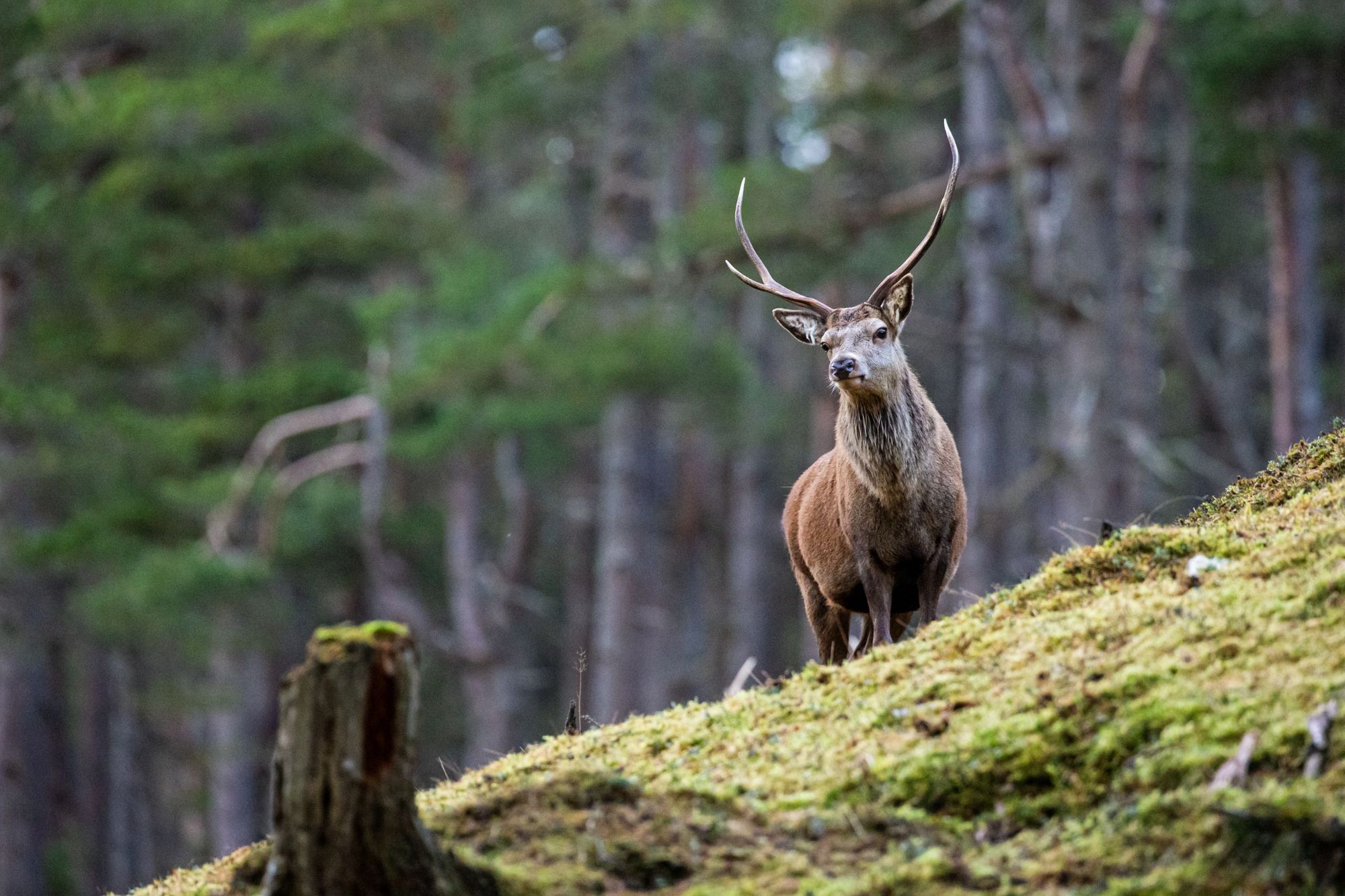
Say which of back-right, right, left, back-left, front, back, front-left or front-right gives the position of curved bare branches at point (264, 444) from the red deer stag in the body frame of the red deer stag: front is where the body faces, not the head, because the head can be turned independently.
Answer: back-right

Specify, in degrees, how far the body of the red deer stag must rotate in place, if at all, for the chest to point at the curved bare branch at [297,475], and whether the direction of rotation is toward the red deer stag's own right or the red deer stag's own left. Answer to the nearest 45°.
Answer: approximately 135° to the red deer stag's own right

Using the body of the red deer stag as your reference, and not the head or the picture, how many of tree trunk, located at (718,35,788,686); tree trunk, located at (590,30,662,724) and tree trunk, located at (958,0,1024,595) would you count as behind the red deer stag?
3

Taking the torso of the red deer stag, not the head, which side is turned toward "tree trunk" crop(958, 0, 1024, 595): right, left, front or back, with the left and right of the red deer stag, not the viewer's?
back

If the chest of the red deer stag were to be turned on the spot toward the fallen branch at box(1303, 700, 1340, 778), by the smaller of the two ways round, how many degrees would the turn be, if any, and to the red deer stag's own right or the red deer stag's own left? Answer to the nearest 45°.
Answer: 0° — it already faces it

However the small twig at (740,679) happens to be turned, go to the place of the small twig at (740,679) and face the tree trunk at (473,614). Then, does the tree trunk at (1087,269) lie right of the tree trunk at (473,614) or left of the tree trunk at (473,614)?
right

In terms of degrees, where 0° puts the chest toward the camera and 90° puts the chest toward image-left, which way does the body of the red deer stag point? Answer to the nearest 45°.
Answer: approximately 0°

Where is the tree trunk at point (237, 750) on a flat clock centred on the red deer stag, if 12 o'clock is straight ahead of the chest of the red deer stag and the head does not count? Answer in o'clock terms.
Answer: The tree trunk is roughly at 5 o'clock from the red deer stag.

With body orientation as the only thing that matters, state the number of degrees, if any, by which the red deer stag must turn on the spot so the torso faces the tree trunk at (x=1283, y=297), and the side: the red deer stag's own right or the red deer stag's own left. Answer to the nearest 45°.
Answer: approximately 135° to the red deer stag's own left
